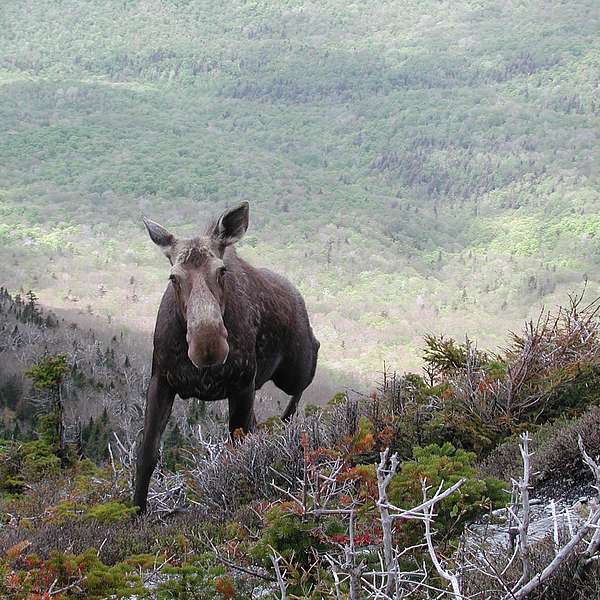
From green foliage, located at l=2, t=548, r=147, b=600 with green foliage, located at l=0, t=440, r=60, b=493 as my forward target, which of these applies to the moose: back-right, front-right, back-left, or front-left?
front-right

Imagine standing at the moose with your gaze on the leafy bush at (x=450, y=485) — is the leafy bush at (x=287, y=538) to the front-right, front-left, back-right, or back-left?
front-right

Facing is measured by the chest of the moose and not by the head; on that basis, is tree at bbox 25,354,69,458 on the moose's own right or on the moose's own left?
on the moose's own right

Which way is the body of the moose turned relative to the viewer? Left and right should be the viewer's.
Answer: facing the viewer and to the left of the viewer

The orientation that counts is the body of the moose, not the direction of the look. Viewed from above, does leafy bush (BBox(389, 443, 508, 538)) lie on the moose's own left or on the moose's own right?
on the moose's own left

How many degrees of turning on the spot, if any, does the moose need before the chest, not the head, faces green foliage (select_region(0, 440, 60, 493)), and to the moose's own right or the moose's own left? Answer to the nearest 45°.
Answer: approximately 90° to the moose's own right

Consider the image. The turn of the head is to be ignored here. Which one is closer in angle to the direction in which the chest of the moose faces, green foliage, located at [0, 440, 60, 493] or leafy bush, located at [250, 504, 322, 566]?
the leafy bush

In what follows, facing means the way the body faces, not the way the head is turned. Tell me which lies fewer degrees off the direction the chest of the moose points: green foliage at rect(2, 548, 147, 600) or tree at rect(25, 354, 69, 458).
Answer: the green foliage

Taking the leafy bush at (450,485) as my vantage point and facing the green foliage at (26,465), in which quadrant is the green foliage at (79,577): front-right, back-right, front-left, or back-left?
front-left

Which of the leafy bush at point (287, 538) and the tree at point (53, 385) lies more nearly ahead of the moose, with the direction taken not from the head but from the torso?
the leafy bush

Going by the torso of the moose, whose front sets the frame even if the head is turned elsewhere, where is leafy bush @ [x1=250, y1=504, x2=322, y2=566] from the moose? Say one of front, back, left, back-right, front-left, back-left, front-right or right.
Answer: front-left
